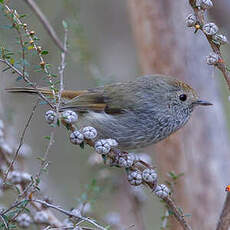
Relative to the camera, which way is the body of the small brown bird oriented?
to the viewer's right
